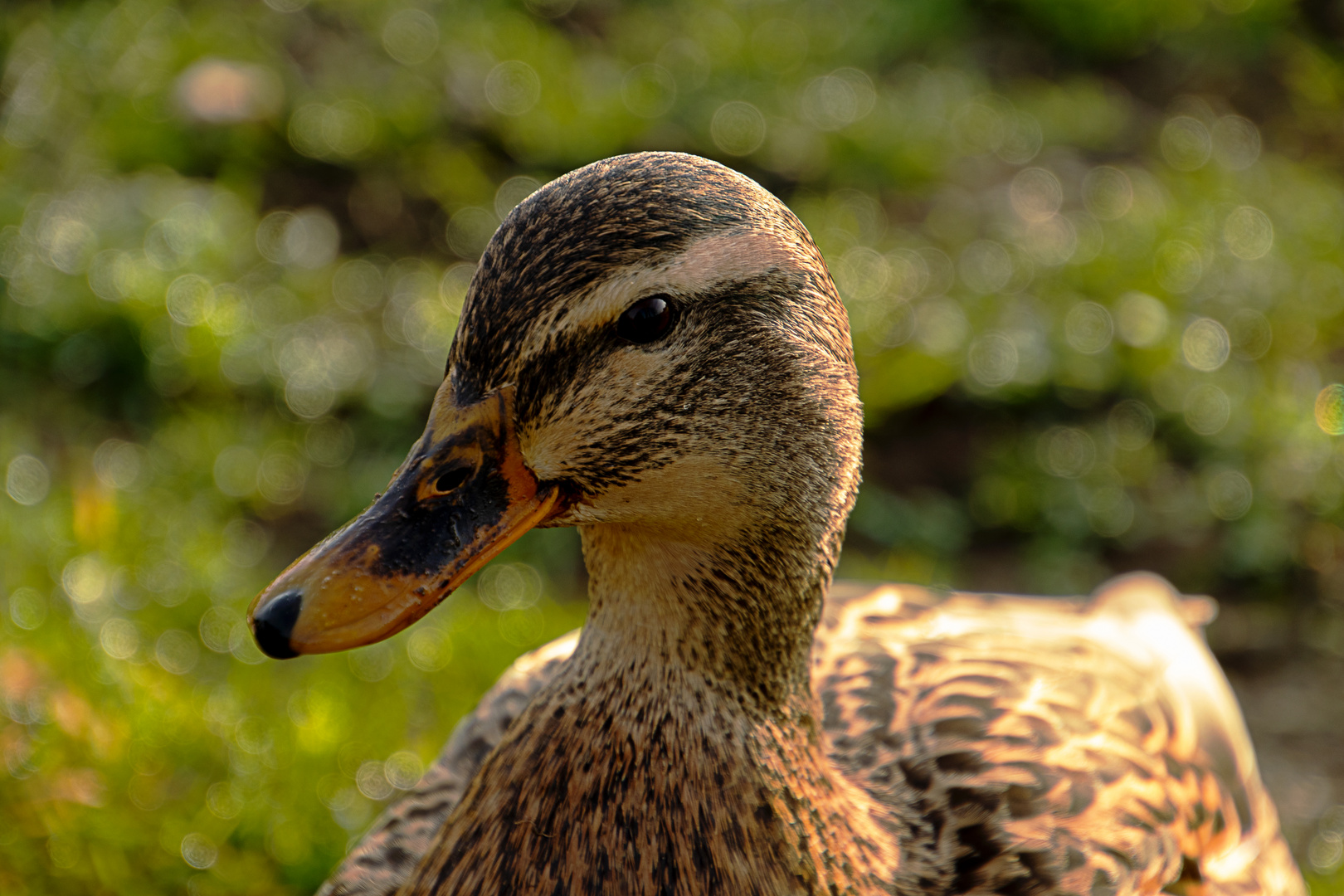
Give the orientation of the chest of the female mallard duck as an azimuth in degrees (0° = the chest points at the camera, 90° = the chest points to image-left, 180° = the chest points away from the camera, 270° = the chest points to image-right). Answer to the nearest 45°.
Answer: approximately 45°
